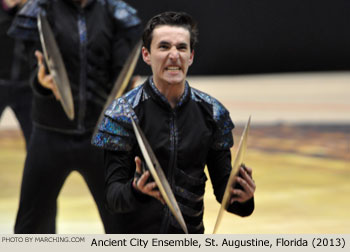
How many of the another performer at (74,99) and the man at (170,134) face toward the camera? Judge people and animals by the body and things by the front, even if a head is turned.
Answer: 2

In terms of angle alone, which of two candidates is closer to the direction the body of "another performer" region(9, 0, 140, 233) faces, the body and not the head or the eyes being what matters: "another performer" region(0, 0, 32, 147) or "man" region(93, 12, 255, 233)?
the man

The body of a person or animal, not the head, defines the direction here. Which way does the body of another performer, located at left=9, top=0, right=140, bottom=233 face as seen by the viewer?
toward the camera

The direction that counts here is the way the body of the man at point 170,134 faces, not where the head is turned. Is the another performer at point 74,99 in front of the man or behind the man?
behind

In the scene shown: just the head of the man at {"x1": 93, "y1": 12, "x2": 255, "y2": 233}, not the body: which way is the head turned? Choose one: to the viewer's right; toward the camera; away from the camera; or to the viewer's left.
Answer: toward the camera

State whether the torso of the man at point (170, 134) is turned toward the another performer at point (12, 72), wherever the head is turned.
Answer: no

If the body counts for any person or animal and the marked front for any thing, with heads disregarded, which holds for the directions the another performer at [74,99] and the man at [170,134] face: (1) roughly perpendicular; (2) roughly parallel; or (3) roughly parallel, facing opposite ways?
roughly parallel

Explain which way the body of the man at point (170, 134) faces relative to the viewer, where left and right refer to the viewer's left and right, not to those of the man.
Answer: facing the viewer
